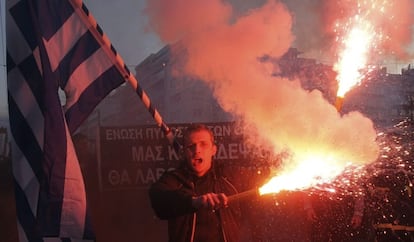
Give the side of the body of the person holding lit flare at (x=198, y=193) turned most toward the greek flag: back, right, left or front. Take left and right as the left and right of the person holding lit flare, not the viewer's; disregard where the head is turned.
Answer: right

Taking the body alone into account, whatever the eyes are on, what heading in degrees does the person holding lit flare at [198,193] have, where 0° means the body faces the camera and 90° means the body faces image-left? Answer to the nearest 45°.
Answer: approximately 0°
